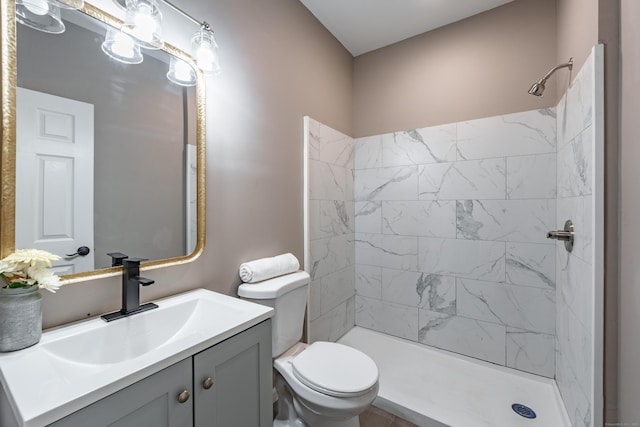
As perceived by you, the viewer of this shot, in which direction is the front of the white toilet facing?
facing the viewer and to the right of the viewer

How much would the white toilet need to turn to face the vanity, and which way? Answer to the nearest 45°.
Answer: approximately 90° to its right

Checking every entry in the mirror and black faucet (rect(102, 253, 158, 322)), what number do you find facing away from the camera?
0

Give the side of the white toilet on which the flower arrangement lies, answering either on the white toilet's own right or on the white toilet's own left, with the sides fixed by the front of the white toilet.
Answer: on the white toilet's own right

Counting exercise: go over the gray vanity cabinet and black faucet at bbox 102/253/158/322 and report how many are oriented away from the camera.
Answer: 0

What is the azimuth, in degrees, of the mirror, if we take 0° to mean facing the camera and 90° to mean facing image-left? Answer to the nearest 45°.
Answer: approximately 315°

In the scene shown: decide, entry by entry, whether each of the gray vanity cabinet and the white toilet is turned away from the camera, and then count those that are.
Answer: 0
